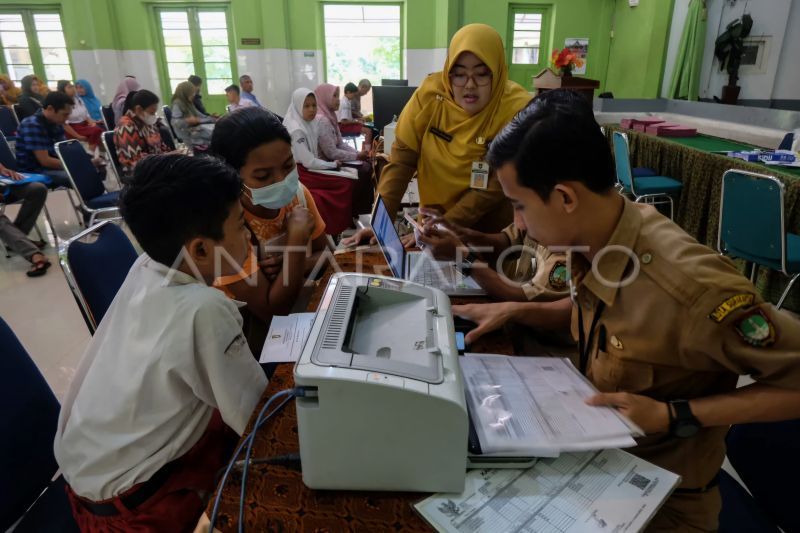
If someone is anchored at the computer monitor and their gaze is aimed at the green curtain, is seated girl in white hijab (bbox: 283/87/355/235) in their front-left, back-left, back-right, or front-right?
back-right

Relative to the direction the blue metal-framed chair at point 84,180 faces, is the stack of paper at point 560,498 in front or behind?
in front

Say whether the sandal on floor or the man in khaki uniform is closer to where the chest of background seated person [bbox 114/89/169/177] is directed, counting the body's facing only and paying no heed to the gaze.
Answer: the man in khaki uniform

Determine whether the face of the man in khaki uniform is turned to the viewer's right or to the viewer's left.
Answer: to the viewer's left

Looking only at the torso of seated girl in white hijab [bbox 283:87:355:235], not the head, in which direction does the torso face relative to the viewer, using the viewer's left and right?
facing to the right of the viewer

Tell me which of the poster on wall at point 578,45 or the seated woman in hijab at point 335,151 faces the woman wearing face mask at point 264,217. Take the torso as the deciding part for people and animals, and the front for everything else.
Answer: the poster on wall

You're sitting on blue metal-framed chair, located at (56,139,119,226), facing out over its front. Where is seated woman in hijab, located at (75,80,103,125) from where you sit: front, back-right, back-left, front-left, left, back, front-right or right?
back-left

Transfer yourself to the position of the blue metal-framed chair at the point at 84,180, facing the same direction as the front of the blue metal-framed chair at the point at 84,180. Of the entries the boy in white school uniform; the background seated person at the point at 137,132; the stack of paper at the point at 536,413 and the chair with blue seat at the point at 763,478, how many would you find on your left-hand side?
1

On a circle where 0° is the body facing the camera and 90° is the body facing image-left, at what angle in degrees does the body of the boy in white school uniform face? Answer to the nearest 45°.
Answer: approximately 225°

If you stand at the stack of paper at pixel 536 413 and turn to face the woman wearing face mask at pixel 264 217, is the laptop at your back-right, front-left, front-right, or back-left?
front-right

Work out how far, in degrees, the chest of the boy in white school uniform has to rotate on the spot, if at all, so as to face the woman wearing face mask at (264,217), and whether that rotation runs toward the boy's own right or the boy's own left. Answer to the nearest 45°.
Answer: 0° — they already face them
